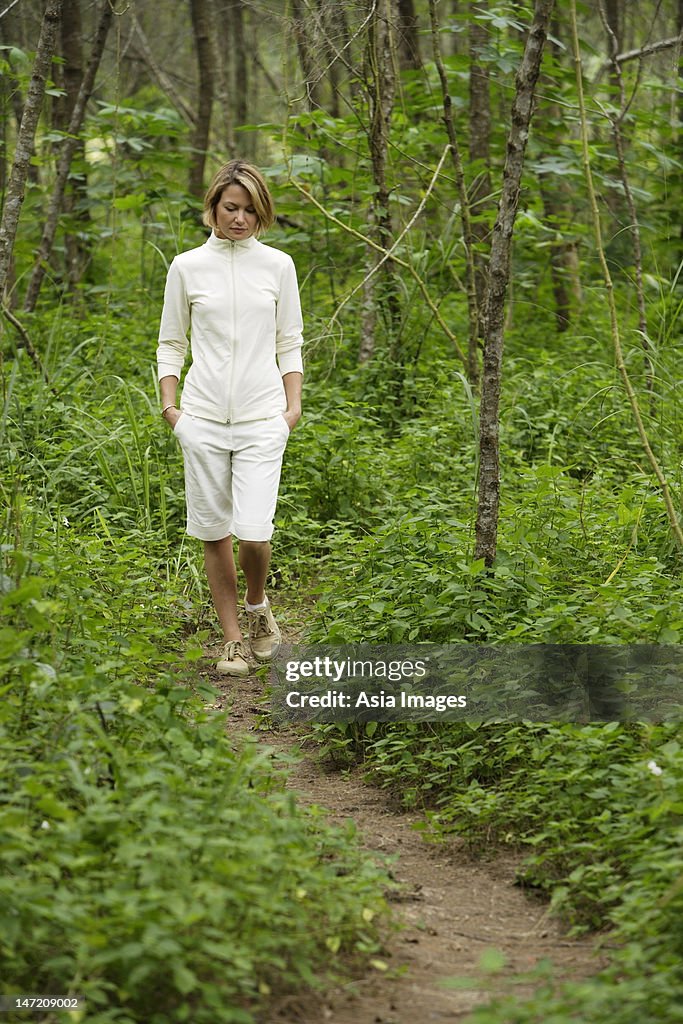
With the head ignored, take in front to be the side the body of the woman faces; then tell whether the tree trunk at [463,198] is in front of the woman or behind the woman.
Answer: behind

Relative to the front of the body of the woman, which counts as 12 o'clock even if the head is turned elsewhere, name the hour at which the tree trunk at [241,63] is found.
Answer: The tree trunk is roughly at 6 o'clock from the woman.

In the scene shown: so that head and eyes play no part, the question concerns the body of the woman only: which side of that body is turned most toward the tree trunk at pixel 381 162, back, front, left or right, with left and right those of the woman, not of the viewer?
back

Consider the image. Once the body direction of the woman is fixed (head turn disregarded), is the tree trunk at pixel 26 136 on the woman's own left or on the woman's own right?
on the woman's own right

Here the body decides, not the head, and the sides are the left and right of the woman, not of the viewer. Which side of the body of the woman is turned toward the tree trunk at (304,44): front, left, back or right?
back

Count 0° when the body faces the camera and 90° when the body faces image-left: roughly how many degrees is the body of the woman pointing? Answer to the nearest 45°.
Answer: approximately 0°

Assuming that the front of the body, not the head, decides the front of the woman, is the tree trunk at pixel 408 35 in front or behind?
behind

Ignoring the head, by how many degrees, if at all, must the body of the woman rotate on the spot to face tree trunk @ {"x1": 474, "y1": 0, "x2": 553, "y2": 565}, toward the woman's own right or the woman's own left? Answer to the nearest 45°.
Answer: approximately 135° to the woman's own left

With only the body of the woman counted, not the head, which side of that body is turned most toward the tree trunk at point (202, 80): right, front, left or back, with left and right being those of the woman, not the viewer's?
back

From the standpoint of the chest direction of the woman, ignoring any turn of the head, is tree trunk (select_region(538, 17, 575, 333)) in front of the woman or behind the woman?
behind

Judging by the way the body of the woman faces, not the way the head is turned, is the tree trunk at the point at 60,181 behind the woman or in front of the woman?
behind
